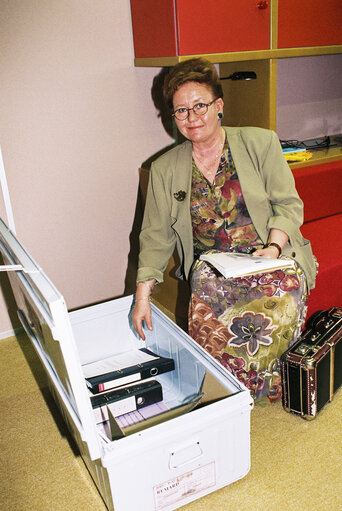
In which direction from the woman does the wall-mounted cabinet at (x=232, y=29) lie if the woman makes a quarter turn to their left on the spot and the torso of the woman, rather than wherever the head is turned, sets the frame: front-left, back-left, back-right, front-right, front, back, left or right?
left

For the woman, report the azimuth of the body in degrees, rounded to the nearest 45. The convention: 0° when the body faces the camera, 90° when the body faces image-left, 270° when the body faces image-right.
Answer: approximately 0°

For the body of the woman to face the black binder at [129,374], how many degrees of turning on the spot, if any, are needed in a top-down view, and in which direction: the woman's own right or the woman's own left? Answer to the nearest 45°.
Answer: approximately 45° to the woman's own right

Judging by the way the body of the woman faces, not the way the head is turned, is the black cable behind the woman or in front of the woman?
behind

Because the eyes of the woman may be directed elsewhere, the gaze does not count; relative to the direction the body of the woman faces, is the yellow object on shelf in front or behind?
behind
